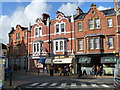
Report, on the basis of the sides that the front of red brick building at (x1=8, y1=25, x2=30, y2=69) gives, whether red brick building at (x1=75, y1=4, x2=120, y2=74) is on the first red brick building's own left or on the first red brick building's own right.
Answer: on the first red brick building's own left

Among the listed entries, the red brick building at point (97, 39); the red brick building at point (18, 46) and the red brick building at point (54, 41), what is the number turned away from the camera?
0

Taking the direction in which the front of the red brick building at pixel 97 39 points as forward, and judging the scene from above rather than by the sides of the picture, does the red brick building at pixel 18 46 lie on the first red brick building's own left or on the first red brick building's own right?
on the first red brick building's own right

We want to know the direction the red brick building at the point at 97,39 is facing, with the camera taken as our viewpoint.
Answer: facing the viewer

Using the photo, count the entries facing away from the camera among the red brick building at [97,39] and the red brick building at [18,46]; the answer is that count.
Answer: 0

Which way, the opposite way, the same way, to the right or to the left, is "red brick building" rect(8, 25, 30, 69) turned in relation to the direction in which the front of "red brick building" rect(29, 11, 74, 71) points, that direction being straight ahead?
the same way

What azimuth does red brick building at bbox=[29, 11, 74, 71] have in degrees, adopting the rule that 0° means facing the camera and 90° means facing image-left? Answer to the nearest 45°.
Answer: approximately 45°

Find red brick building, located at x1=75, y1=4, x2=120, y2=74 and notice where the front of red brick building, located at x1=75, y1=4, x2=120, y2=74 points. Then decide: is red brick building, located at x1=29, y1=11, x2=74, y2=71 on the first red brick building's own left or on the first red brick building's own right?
on the first red brick building's own right

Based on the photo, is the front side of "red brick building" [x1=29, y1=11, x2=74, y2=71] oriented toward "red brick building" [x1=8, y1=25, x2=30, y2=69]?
no

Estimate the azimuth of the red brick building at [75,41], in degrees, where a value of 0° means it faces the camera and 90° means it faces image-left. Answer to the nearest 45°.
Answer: approximately 45°

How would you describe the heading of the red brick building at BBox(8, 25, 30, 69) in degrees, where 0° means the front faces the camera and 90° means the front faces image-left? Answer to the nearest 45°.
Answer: approximately 45°

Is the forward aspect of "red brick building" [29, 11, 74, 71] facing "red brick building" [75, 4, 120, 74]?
no

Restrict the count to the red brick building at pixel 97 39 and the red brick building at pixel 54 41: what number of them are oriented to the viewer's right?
0
